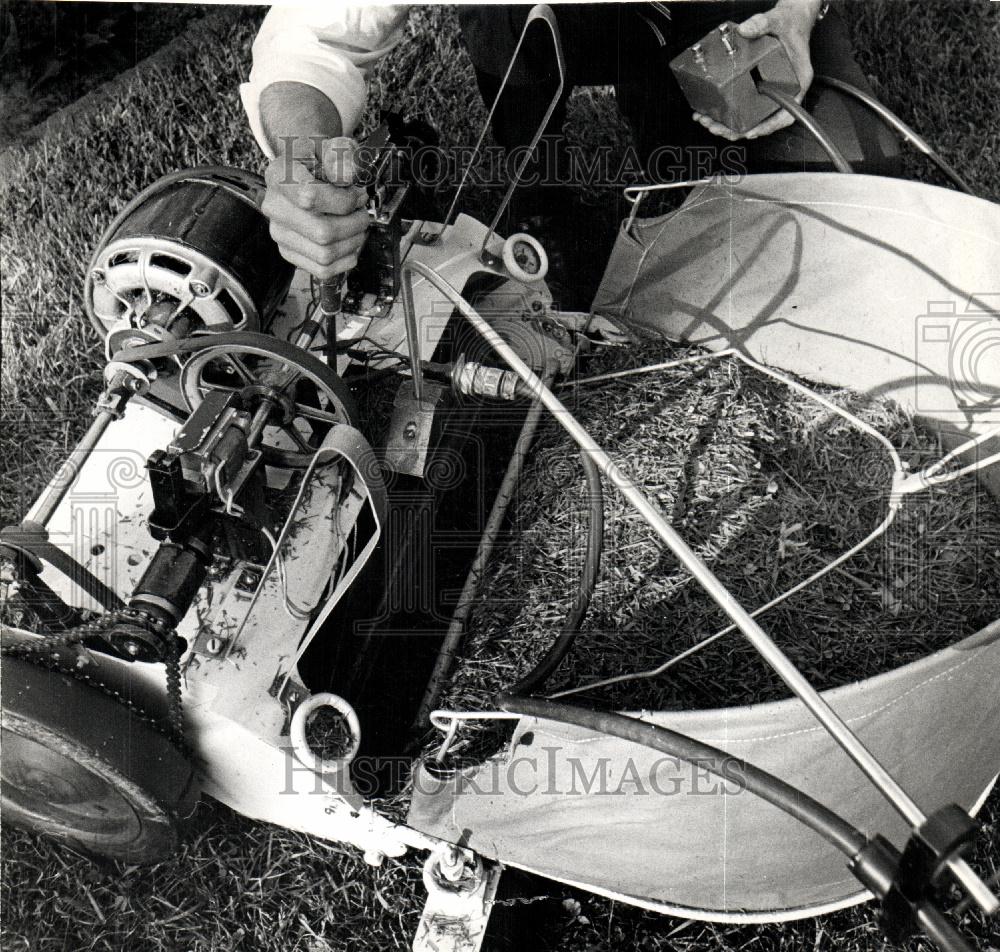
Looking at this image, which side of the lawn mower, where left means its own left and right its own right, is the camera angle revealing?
left
